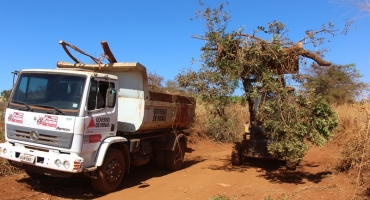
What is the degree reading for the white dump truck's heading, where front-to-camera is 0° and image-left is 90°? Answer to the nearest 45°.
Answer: approximately 45°

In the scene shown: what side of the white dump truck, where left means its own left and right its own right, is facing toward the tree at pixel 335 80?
back

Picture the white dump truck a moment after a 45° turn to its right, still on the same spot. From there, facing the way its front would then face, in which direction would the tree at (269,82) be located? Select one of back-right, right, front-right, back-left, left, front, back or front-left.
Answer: back
